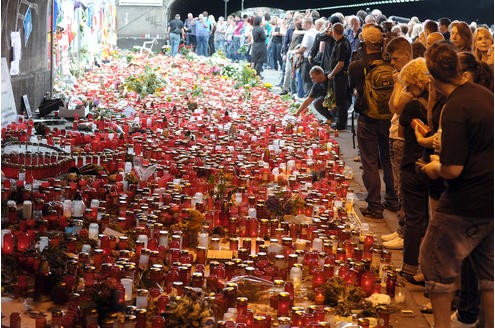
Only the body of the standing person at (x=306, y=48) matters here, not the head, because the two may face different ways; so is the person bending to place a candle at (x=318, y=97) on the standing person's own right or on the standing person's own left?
on the standing person's own left

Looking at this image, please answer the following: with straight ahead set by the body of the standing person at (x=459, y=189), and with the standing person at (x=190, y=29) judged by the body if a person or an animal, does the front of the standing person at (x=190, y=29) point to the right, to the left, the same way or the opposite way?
to the left

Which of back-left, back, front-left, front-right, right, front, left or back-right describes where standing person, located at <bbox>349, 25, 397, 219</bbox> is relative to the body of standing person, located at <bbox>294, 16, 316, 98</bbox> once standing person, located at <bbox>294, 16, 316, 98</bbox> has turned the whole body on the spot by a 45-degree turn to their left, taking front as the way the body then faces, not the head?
front-left

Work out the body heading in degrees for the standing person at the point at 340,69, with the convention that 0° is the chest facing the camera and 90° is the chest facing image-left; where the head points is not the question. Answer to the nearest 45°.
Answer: approximately 90°

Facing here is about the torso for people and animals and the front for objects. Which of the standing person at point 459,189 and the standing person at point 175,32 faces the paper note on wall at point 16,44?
the standing person at point 459,189

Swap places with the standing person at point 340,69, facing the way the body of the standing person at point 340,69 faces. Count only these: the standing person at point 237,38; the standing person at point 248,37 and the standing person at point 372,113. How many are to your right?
2

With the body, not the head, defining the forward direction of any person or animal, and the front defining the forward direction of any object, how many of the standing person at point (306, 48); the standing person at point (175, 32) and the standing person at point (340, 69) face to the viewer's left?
2

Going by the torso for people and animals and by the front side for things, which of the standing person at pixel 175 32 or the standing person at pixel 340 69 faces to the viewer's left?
the standing person at pixel 340 69
